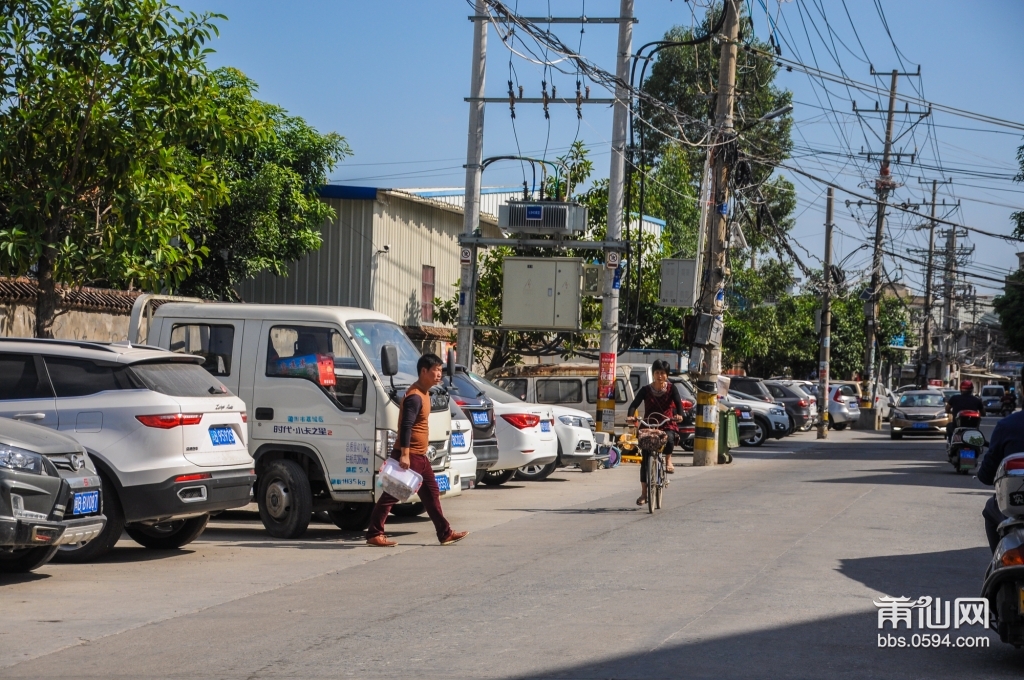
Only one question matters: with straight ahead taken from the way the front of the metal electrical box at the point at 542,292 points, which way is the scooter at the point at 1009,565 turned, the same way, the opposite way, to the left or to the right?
the opposite way

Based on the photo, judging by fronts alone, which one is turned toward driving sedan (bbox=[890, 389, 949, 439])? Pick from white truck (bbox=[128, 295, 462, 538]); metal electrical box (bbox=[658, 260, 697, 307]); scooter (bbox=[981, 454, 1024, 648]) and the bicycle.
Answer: the scooter

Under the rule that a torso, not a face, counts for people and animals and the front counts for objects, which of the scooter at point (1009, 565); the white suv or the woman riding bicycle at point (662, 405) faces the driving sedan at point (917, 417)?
the scooter

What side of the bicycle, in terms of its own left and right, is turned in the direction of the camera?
front

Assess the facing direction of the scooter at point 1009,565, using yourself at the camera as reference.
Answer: facing away from the viewer

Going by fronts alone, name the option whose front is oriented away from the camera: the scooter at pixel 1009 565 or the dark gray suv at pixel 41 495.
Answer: the scooter

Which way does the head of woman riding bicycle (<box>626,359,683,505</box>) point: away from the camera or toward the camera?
toward the camera

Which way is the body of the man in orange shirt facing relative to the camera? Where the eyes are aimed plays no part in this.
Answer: to the viewer's right

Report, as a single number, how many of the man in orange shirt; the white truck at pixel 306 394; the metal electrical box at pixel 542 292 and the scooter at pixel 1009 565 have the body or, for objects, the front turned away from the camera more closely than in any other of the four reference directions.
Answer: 1

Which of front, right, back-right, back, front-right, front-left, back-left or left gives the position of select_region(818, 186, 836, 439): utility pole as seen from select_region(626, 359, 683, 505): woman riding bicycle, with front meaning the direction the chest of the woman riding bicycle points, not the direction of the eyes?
back

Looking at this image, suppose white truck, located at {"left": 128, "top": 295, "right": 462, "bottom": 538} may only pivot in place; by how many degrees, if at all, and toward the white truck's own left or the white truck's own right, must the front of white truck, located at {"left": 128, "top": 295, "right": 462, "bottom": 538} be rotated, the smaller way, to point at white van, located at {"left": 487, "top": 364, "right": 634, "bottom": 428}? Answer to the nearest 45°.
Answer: approximately 90° to the white truck's own left

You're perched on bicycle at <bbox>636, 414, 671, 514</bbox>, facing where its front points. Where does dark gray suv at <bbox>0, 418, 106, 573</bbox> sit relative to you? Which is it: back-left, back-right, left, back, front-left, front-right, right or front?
front-right

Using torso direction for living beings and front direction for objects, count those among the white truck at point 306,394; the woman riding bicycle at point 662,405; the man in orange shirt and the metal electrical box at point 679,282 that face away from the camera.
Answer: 0
